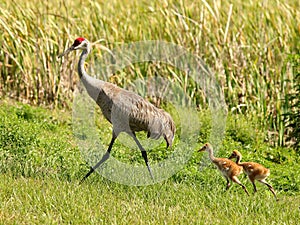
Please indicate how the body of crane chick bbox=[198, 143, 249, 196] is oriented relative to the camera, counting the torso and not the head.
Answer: to the viewer's left

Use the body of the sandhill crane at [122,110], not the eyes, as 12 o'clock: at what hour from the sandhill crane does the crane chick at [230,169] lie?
The crane chick is roughly at 7 o'clock from the sandhill crane.

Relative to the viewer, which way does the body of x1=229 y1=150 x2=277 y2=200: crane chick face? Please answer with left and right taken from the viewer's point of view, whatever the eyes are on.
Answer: facing to the left of the viewer

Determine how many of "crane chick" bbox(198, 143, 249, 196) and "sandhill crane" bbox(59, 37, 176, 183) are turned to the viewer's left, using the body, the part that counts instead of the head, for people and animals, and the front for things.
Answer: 2

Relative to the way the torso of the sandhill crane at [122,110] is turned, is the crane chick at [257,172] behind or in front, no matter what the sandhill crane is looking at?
behind

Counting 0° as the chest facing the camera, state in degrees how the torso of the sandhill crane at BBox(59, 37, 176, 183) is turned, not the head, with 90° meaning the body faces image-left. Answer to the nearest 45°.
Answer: approximately 90°
